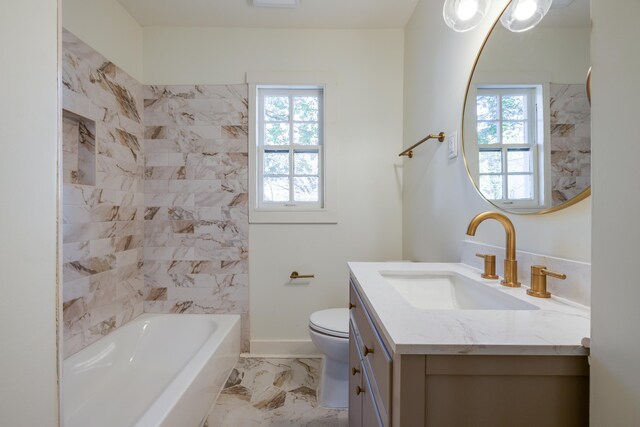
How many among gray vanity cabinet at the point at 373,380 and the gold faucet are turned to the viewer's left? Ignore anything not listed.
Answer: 2

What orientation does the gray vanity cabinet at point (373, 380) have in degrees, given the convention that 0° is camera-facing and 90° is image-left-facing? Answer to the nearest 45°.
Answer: approximately 90°

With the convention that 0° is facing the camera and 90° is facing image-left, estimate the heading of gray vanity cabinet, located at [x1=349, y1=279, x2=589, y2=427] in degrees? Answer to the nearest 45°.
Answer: approximately 90°

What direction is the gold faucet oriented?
to the viewer's left

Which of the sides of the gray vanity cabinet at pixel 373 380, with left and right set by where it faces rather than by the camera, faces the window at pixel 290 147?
right
